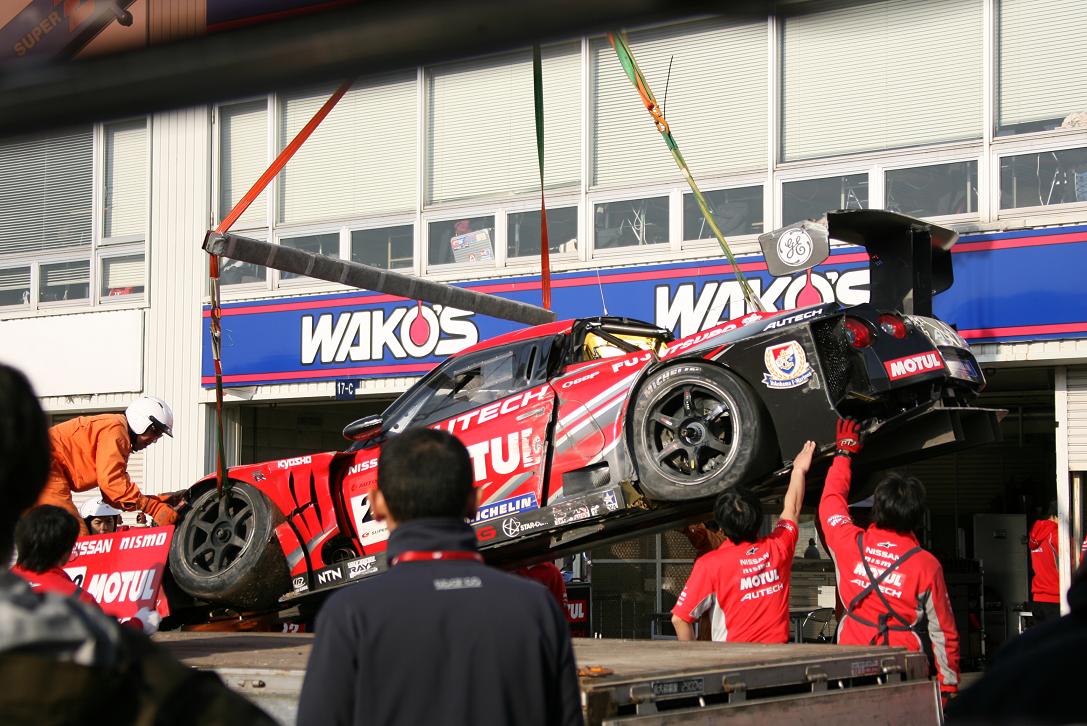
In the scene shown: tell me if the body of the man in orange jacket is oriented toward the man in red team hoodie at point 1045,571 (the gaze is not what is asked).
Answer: yes

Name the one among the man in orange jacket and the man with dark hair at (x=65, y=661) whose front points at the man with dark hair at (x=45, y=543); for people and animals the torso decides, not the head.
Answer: the man with dark hair at (x=65, y=661)

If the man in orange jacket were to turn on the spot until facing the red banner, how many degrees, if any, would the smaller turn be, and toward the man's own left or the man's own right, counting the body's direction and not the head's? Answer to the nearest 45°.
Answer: approximately 90° to the man's own right

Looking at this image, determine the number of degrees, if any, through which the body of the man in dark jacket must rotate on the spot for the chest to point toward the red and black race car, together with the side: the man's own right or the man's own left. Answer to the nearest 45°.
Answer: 0° — they already face it

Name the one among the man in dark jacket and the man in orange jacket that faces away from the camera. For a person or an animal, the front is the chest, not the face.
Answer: the man in dark jacket

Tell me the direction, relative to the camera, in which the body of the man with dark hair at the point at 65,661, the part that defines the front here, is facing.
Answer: away from the camera

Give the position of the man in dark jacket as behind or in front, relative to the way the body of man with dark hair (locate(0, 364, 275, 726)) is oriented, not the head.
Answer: in front

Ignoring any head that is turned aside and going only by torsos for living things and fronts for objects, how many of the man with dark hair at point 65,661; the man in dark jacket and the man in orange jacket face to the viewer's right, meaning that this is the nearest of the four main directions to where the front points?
1

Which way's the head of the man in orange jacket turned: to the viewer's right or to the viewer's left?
to the viewer's right

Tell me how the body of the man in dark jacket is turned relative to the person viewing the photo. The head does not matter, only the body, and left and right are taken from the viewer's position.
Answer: facing away from the viewer

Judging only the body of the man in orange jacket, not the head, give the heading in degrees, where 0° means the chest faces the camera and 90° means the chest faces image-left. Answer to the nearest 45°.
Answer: approximately 270°

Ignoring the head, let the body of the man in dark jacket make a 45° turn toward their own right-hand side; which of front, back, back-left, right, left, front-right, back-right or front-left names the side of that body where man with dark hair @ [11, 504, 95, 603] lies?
left

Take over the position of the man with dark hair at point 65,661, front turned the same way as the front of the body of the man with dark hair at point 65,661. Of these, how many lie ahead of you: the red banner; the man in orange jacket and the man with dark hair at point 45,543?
3

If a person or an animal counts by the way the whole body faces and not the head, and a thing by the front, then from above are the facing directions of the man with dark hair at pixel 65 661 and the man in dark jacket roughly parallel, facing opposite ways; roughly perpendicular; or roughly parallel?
roughly parallel

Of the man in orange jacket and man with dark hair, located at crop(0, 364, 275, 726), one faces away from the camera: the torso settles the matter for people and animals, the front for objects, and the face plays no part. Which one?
the man with dark hair

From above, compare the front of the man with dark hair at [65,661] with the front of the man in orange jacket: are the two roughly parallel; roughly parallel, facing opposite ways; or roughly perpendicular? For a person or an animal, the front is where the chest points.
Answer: roughly perpendicular

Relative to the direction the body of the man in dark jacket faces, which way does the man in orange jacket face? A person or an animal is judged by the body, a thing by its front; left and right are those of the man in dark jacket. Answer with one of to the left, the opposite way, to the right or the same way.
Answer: to the right

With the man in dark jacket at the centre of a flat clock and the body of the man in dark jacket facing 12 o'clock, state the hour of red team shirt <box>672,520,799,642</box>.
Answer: The red team shirt is roughly at 1 o'clock from the man in dark jacket.
